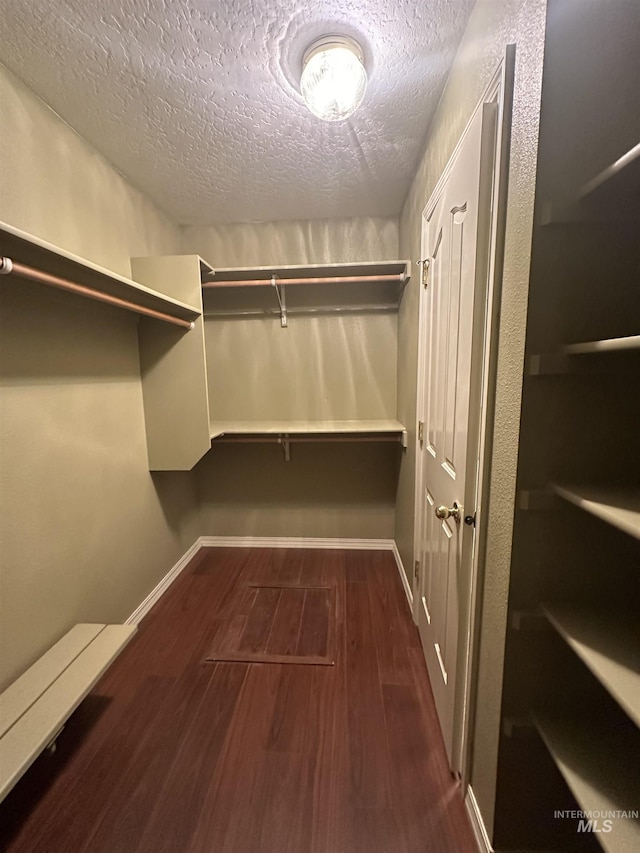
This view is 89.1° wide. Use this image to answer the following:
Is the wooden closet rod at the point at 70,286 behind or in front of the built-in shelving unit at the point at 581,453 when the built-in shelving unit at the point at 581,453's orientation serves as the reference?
in front

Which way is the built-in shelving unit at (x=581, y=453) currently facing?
to the viewer's left

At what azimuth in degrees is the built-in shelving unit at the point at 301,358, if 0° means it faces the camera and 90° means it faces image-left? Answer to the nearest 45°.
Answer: approximately 0°

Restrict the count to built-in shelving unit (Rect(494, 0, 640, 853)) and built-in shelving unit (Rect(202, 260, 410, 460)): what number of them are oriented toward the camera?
1

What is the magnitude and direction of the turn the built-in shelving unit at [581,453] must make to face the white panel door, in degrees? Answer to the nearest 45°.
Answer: approximately 45° to its right

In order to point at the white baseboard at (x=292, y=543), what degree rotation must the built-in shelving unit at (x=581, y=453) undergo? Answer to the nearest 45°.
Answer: approximately 45° to its right
